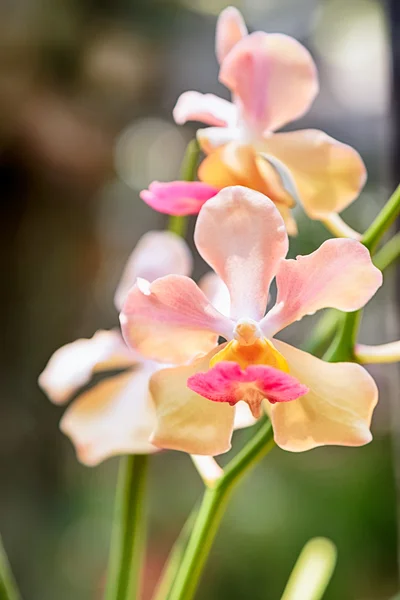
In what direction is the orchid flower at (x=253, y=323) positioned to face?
toward the camera
